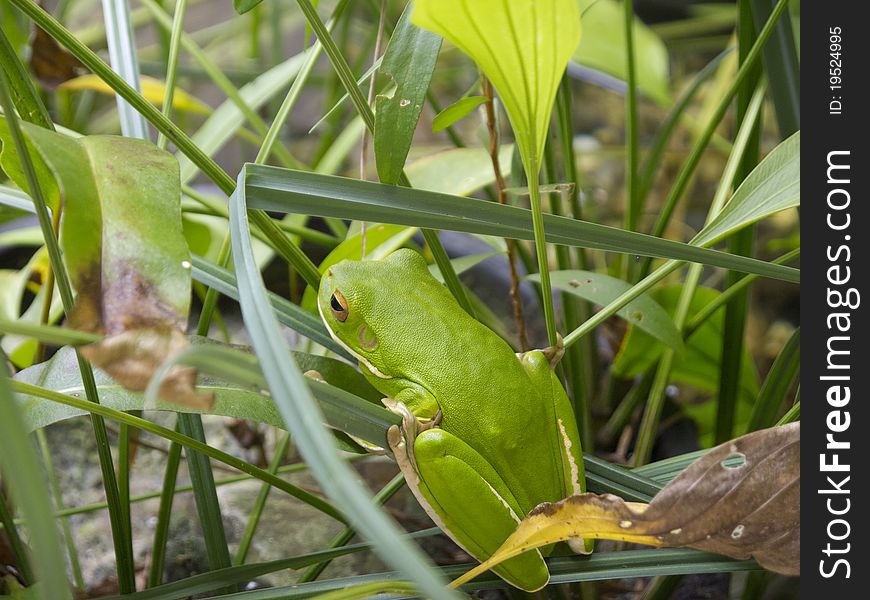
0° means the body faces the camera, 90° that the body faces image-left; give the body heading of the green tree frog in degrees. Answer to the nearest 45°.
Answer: approximately 135°
